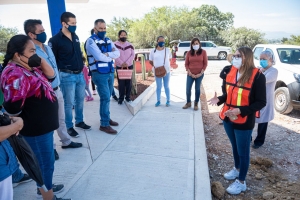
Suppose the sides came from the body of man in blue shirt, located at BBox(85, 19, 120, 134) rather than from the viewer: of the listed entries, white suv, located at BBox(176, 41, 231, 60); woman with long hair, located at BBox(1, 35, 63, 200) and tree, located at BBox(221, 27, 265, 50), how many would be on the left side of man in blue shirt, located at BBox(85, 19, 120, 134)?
2

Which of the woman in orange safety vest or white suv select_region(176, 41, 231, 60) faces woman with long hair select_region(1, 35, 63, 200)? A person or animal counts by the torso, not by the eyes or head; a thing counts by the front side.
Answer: the woman in orange safety vest

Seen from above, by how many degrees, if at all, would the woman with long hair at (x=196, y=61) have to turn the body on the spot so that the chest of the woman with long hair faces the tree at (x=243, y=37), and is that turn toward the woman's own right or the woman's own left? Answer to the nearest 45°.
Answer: approximately 180°

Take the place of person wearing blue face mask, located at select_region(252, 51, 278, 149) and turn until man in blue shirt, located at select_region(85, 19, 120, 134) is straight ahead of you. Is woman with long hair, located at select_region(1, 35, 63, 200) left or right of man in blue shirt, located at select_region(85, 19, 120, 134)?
left

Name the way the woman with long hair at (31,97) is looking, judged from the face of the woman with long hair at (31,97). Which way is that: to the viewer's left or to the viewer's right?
to the viewer's right
